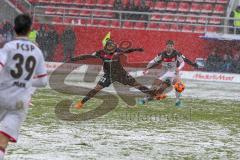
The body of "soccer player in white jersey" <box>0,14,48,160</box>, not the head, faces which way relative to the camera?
away from the camera

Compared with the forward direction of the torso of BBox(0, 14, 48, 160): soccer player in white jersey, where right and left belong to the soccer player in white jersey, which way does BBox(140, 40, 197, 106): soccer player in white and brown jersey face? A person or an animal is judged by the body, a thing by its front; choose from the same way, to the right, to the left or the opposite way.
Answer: the opposite way

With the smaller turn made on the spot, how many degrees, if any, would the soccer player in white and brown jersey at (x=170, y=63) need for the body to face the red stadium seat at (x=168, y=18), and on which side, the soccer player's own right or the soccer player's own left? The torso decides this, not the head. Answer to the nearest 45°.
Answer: approximately 180°

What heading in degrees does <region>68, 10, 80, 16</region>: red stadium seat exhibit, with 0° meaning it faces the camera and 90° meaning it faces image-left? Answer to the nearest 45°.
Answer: approximately 0°

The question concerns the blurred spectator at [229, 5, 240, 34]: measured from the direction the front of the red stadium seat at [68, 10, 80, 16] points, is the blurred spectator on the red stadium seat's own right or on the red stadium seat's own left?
on the red stadium seat's own left

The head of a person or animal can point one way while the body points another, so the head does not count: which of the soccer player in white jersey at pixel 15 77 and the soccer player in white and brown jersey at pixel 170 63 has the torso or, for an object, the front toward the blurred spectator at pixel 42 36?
the soccer player in white jersey

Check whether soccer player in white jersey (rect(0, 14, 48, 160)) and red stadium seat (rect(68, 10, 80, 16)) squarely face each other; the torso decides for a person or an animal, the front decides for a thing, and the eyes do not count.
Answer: yes

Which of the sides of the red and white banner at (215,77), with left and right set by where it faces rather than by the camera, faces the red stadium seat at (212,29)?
back

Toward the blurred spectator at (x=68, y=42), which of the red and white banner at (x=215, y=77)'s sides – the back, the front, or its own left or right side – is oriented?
right
